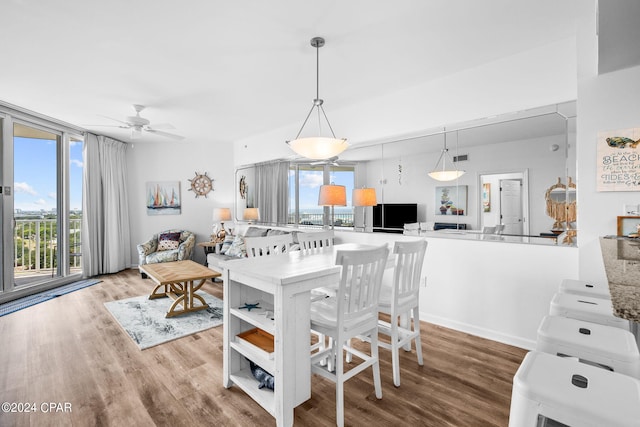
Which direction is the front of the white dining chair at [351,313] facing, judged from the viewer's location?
facing away from the viewer and to the left of the viewer

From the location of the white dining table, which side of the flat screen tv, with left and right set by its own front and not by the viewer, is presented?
front

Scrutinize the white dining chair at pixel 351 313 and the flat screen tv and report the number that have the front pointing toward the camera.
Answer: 1

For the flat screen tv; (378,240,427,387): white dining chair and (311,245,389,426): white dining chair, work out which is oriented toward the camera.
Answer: the flat screen tv

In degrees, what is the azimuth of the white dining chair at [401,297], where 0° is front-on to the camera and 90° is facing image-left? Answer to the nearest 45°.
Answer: approximately 135°

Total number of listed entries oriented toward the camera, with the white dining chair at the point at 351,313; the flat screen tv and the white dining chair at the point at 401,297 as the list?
1

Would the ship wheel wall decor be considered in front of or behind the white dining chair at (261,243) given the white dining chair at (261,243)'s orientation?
behind

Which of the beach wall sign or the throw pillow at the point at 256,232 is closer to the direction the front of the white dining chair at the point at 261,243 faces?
the beach wall sign

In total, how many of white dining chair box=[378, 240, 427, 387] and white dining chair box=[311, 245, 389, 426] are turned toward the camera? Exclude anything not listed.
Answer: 0

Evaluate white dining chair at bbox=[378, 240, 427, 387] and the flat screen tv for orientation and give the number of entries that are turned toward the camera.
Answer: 1
